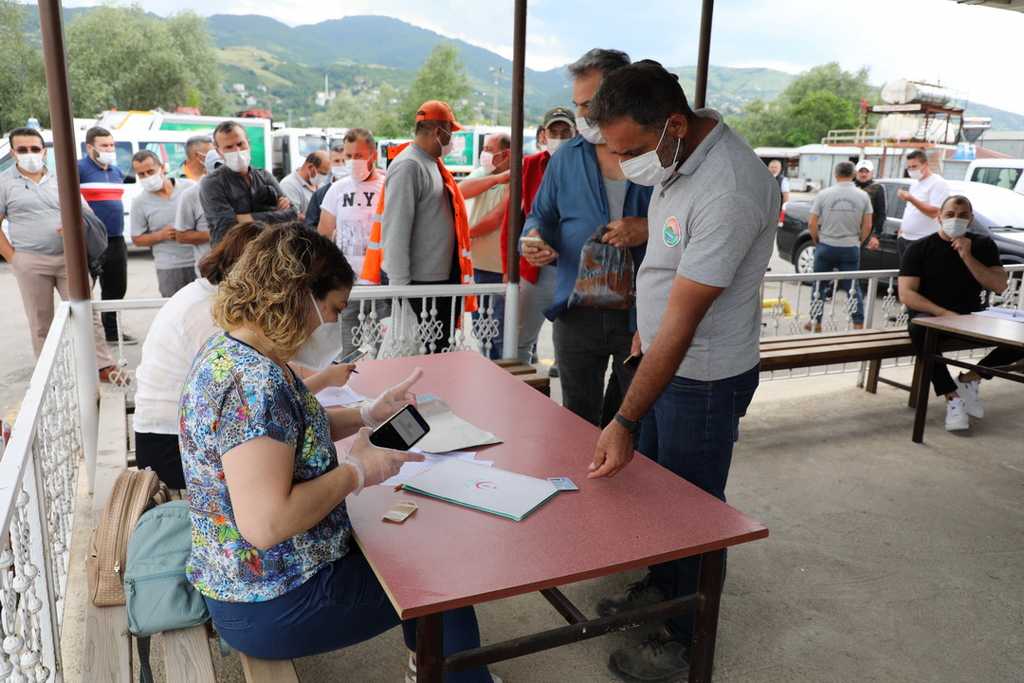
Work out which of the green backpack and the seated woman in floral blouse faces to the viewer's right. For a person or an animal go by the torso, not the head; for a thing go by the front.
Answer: the seated woman in floral blouse

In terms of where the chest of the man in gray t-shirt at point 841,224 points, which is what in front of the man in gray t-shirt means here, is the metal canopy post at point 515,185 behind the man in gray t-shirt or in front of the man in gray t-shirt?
behind

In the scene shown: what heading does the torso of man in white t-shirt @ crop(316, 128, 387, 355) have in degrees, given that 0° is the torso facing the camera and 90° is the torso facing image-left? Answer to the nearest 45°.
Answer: approximately 0°

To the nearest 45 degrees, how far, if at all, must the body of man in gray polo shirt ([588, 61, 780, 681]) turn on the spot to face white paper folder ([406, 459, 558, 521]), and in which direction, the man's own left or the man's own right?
approximately 45° to the man's own left

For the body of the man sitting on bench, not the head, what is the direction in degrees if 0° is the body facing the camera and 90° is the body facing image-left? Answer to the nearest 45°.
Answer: approximately 0°

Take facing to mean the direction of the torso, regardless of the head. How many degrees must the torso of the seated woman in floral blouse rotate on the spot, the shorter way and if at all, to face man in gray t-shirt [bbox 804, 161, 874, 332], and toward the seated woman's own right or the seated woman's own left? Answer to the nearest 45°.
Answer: approximately 45° to the seated woman's own left

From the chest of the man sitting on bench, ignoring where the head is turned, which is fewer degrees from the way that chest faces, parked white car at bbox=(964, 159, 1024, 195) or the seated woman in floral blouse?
the seated woman in floral blouse
